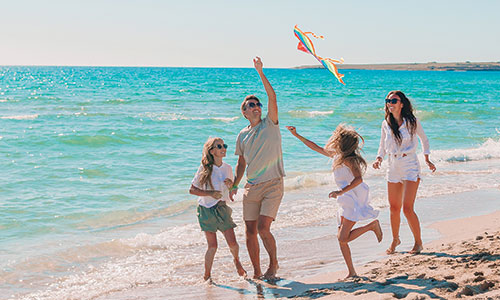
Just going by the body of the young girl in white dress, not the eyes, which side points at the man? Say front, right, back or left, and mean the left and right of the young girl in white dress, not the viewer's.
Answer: front

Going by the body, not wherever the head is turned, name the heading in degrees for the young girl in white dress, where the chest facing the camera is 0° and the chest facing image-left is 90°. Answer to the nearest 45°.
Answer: approximately 90°

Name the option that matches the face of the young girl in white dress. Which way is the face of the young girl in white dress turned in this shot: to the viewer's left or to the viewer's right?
to the viewer's left

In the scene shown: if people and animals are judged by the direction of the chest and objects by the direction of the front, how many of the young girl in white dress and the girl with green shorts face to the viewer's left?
1

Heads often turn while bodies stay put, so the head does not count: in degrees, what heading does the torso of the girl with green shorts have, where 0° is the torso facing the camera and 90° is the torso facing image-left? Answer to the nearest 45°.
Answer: approximately 315°

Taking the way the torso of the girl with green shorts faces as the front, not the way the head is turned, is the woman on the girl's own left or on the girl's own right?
on the girl's own left

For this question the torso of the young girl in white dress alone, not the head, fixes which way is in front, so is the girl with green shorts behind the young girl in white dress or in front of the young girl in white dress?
in front
